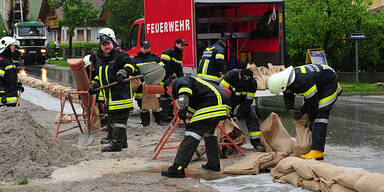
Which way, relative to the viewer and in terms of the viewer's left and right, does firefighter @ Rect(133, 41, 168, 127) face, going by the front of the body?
facing the viewer

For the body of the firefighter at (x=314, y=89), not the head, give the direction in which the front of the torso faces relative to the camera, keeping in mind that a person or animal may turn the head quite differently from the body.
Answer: to the viewer's left

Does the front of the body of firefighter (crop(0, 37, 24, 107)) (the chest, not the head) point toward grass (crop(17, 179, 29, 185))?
no

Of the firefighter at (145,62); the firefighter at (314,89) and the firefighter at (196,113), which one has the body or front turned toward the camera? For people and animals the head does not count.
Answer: the firefighter at (145,62)

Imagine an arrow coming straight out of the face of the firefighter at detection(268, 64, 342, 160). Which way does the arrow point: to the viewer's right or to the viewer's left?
to the viewer's left

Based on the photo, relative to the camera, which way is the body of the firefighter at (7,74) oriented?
to the viewer's right

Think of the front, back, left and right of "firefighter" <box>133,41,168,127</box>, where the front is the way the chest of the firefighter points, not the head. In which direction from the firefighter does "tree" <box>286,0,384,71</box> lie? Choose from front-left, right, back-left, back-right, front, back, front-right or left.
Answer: back-left

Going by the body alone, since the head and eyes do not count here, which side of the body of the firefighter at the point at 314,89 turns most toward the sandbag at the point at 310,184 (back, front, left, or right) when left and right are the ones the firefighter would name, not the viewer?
left

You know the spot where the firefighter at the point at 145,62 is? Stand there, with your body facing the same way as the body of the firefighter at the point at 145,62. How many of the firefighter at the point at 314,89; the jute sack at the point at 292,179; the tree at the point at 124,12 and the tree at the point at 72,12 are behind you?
2
